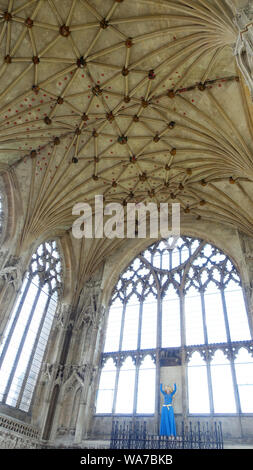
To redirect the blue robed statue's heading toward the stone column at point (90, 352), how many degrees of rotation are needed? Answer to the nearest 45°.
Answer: approximately 90° to its right

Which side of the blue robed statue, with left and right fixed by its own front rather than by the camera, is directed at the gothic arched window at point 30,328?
right

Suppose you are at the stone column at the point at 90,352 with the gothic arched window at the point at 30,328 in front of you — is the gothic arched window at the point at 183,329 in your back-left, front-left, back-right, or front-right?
back-left

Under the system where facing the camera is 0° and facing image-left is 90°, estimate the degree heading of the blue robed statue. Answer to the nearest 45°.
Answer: approximately 0°
